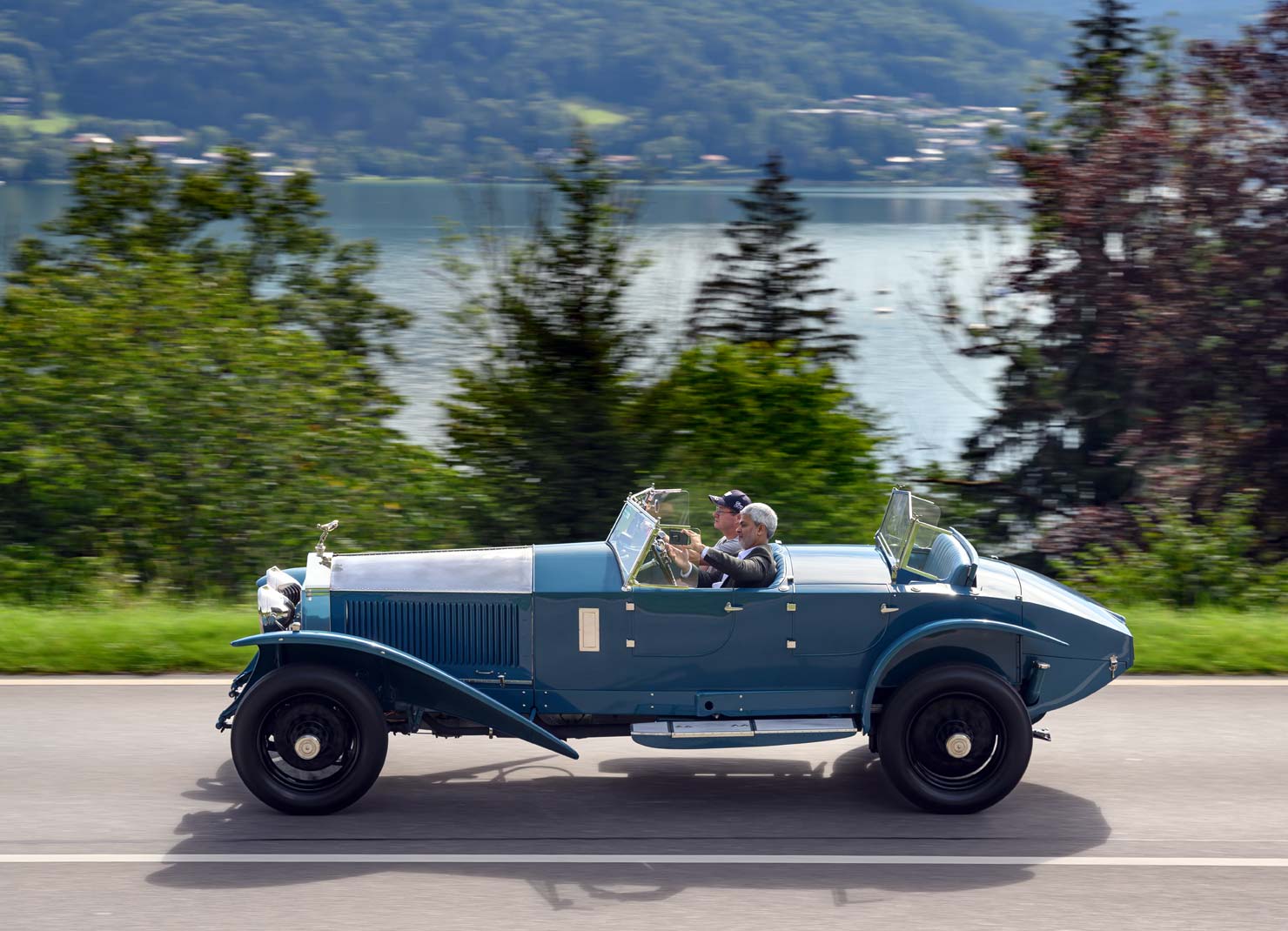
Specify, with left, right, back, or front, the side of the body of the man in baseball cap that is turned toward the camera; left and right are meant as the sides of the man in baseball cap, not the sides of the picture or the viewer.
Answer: left

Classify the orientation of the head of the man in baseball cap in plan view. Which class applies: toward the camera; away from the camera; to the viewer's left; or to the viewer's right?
to the viewer's left

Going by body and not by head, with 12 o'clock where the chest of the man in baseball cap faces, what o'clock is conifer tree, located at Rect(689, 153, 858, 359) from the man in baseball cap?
The conifer tree is roughly at 3 o'clock from the man in baseball cap.

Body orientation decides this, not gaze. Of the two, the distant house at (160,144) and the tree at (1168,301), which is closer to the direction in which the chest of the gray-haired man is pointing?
the distant house

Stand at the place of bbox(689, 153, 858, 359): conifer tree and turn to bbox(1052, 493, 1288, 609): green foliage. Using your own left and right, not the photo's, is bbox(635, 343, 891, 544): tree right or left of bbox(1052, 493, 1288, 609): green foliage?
right

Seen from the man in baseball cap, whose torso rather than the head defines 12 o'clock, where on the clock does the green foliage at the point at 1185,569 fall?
The green foliage is roughly at 4 o'clock from the man in baseball cap.

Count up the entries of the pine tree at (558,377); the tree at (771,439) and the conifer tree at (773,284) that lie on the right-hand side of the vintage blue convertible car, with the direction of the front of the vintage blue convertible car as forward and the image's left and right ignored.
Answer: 3

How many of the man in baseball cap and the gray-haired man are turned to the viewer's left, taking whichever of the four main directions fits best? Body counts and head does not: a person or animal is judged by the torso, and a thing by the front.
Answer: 2

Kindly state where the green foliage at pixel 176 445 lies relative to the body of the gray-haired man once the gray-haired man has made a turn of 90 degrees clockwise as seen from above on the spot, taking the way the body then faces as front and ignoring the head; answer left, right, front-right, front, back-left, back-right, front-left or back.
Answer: front-left

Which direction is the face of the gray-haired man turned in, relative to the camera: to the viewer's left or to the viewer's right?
to the viewer's left

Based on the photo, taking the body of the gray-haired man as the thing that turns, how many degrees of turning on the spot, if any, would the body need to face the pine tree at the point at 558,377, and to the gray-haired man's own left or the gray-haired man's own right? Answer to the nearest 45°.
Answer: approximately 90° to the gray-haired man's own right

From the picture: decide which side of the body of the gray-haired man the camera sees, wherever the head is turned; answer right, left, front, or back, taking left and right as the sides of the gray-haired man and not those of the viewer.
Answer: left

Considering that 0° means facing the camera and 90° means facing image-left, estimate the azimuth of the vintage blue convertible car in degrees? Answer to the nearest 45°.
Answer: approximately 90°

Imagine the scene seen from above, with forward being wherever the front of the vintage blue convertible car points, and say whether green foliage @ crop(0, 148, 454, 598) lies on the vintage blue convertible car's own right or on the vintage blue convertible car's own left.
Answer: on the vintage blue convertible car's own right
